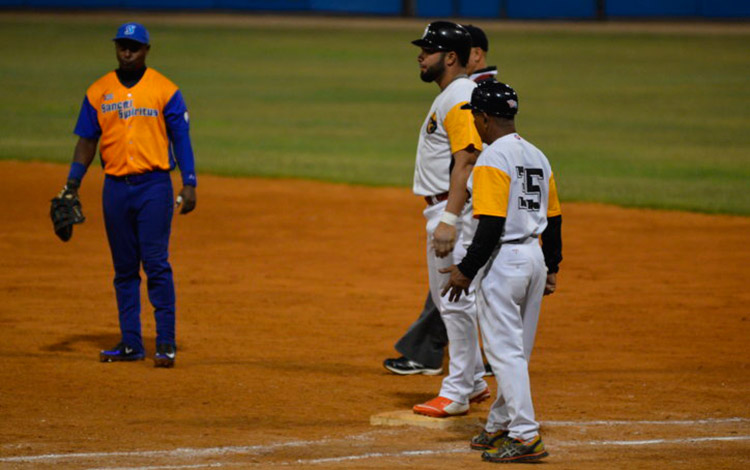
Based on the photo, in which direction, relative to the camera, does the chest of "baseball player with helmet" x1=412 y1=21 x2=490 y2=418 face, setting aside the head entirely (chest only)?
to the viewer's left

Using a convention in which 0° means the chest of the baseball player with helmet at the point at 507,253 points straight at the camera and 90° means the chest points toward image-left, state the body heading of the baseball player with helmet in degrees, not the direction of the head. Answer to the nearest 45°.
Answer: approximately 135°

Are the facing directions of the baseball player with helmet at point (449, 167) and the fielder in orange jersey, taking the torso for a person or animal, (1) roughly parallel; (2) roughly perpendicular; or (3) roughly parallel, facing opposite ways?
roughly perpendicular

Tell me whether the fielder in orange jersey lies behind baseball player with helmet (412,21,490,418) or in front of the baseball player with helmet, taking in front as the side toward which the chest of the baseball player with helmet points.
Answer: in front

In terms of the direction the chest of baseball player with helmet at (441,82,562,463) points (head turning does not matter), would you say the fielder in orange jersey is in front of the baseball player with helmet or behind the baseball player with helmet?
in front

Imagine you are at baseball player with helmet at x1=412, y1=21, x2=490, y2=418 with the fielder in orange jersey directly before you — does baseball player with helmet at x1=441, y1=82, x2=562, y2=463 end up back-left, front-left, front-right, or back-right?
back-left

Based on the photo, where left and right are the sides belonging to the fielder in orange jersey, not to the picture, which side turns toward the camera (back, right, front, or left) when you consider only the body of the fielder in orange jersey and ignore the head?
front

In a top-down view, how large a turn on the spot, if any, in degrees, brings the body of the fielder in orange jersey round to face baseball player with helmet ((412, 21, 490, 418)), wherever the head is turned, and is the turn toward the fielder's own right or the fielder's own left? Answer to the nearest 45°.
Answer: approximately 45° to the fielder's own left

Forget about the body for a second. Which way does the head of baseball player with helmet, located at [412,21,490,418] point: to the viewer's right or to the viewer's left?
to the viewer's left

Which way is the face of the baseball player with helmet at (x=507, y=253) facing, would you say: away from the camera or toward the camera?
away from the camera

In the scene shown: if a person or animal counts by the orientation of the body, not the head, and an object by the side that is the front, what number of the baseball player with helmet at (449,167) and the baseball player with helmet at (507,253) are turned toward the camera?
0

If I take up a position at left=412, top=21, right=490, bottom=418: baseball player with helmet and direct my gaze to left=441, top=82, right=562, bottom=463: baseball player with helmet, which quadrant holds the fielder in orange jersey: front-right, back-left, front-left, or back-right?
back-right

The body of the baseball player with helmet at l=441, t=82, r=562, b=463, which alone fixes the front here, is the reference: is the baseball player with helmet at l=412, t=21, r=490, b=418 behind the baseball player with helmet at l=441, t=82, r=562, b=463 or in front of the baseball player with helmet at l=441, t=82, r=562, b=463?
in front

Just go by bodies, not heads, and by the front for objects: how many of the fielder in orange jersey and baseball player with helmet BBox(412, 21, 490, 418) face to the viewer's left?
1
